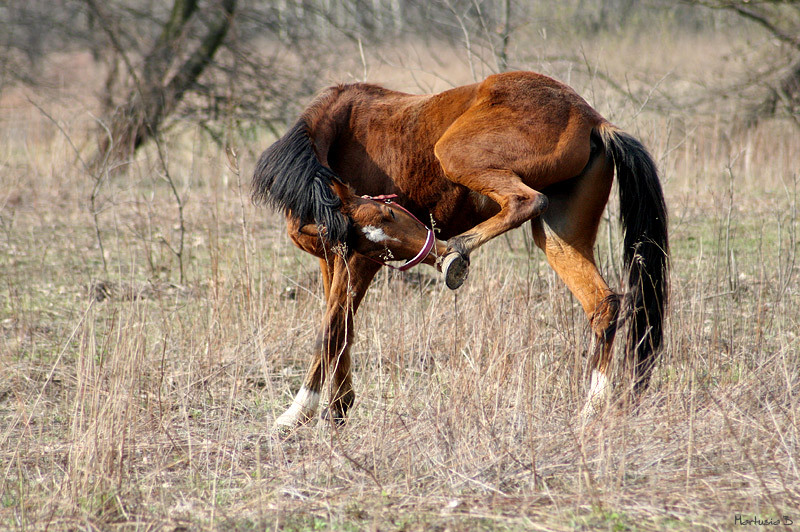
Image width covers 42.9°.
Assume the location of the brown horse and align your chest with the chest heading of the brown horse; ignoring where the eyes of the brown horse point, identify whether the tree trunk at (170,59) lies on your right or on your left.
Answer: on your right

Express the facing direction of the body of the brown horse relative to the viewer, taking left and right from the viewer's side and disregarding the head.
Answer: facing to the left of the viewer
